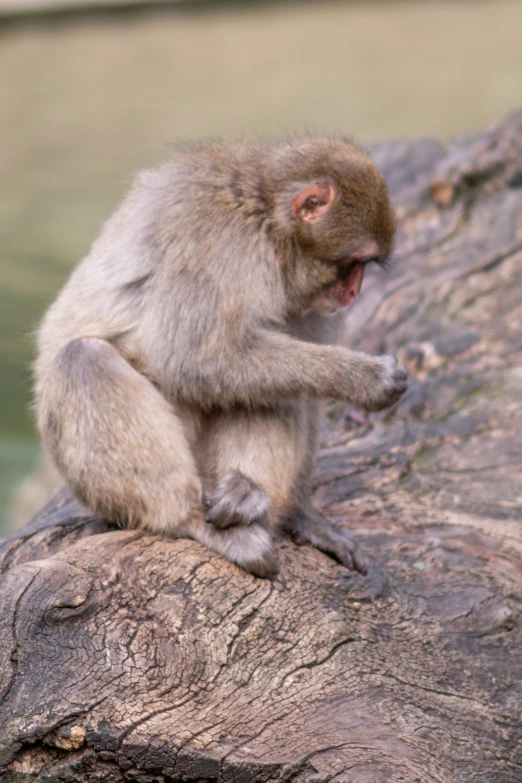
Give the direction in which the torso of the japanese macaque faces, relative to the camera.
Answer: to the viewer's right
